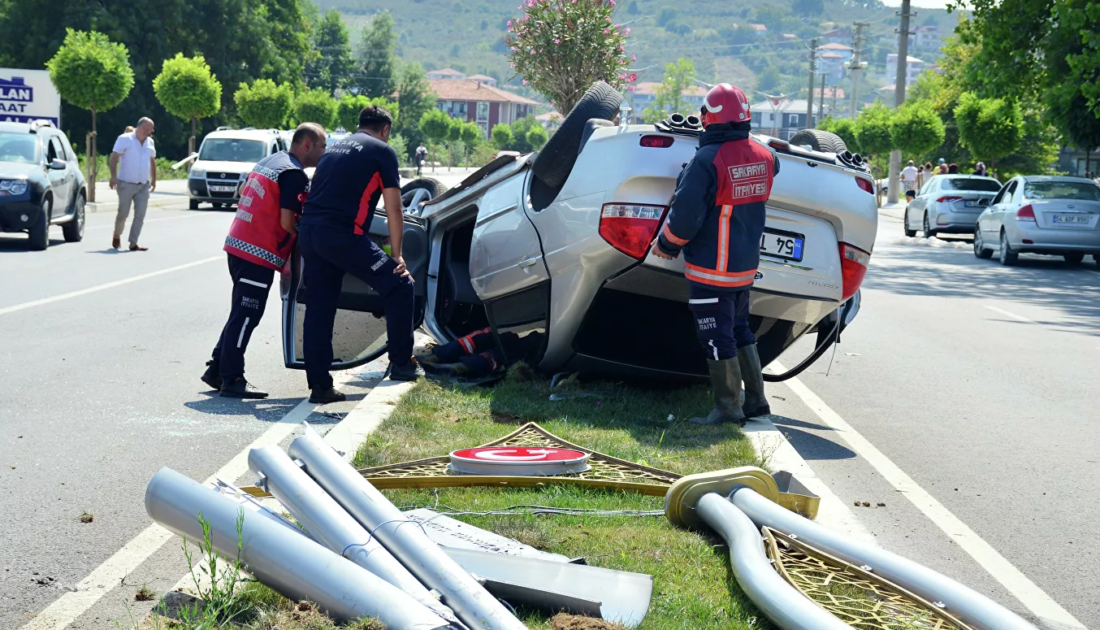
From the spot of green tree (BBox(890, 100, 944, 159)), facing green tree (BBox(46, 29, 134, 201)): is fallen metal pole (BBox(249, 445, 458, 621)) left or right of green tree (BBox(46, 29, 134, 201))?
left

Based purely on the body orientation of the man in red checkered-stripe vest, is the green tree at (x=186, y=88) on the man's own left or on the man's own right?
on the man's own left

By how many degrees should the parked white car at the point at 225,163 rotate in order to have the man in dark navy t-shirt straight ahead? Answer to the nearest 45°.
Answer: approximately 45° to its left

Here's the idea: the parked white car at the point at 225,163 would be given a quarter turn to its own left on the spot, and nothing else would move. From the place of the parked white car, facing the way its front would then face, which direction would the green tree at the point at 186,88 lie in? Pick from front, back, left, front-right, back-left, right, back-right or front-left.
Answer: back-left

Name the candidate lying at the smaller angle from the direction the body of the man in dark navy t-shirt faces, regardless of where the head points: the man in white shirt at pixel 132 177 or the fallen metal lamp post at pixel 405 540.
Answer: the man in white shirt

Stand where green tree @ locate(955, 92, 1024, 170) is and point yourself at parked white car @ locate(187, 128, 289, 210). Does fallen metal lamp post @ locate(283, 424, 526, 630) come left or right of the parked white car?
left

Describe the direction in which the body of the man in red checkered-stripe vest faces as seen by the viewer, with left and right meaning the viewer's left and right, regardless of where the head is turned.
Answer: facing away from the viewer and to the right of the viewer

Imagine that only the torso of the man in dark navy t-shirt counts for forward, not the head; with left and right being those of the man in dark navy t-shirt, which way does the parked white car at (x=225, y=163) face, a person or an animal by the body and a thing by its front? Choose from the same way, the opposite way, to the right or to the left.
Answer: the opposite way

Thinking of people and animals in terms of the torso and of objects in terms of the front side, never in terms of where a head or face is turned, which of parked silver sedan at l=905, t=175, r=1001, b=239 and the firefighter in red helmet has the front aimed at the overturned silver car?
the firefighter in red helmet

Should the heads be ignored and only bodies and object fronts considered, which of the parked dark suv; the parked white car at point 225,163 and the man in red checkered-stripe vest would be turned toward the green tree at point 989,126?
the man in red checkered-stripe vest

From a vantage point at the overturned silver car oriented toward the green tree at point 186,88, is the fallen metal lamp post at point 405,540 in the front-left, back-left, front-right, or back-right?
back-left

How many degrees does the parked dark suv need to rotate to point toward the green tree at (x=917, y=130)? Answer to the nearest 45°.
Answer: approximately 180°

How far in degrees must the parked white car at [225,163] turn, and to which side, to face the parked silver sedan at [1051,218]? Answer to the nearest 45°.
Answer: approximately 90° to its left

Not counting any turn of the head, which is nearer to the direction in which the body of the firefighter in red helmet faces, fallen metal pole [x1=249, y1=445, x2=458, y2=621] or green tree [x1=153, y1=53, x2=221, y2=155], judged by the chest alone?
the green tree

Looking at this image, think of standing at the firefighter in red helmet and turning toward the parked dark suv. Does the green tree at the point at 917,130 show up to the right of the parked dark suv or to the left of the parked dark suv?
right

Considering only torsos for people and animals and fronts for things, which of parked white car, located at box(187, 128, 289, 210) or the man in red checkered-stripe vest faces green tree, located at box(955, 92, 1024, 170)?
the man in red checkered-stripe vest

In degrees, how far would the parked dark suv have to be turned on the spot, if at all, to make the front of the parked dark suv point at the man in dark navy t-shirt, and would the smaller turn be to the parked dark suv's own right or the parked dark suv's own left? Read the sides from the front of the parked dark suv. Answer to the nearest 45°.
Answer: approximately 45° to the parked dark suv's own left
